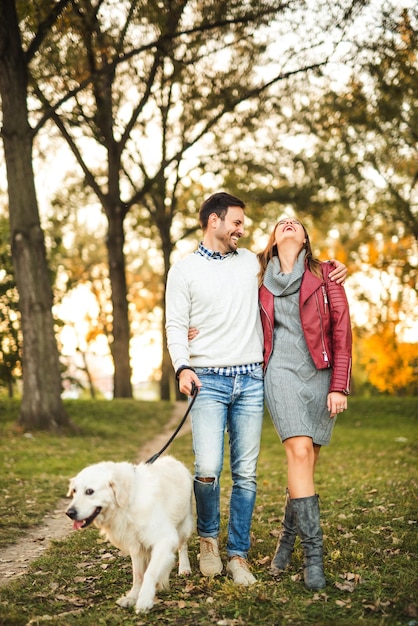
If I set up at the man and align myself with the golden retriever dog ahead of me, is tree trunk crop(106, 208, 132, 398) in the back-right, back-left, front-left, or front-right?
back-right

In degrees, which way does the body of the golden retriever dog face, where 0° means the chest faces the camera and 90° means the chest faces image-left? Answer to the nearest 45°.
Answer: approximately 45°

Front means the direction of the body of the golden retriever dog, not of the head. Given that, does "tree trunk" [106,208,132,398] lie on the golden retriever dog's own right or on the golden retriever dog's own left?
on the golden retriever dog's own right

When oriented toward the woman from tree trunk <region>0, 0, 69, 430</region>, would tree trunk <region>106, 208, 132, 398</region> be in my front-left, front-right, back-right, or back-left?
back-left

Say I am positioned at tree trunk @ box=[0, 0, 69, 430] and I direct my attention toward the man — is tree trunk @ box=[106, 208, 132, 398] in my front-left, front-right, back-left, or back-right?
back-left

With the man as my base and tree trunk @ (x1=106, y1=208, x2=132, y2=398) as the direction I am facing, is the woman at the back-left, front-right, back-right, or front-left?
back-right

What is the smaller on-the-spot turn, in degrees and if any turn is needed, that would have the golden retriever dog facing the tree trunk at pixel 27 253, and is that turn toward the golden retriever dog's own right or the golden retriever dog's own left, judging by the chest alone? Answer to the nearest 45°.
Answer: approximately 135° to the golden retriever dog's own right

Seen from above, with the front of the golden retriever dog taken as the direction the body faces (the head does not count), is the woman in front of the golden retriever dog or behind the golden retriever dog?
behind
